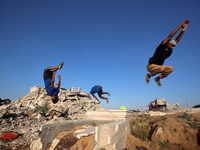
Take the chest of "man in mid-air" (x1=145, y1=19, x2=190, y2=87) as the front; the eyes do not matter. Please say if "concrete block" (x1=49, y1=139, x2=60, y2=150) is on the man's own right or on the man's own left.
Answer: on the man's own right
